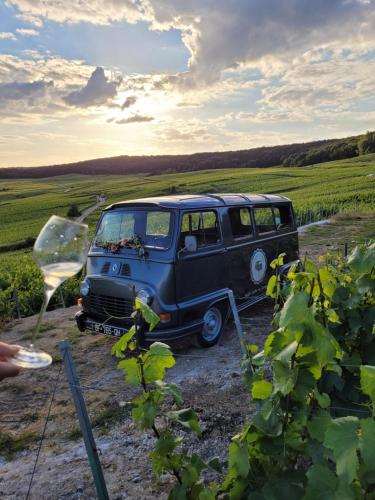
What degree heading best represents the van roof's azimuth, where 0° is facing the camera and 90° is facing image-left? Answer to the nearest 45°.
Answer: approximately 45°

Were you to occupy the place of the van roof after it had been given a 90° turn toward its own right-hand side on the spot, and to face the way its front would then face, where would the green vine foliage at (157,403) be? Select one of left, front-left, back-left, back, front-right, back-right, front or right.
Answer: back-left

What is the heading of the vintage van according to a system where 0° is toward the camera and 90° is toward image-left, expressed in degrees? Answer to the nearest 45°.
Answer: approximately 45°

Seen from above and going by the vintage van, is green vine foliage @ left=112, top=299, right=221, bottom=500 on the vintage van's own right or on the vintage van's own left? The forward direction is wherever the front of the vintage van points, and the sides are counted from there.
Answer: on the vintage van's own left

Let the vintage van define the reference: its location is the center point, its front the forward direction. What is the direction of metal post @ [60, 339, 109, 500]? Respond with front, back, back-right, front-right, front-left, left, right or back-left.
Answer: front-left

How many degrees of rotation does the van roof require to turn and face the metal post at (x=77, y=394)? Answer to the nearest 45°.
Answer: approximately 45° to its left
